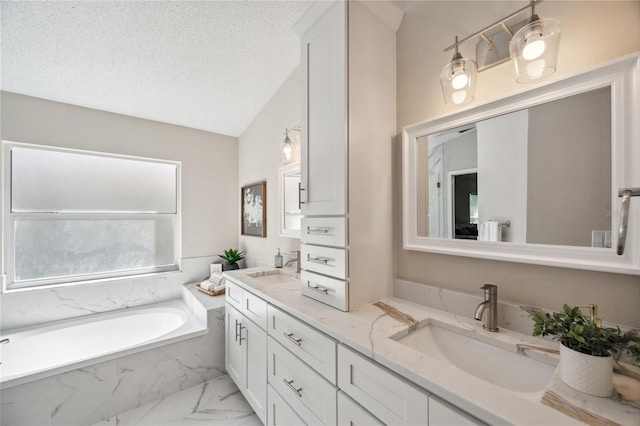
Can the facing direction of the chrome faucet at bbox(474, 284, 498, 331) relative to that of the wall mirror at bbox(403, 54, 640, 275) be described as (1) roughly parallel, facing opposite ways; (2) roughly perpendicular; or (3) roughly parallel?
roughly parallel

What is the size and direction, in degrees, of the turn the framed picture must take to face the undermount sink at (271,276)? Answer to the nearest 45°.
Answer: approximately 45° to its left

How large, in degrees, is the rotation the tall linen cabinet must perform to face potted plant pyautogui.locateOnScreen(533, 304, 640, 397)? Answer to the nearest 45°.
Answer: approximately 90° to its left

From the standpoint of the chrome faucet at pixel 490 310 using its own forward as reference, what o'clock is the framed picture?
The framed picture is roughly at 2 o'clock from the chrome faucet.

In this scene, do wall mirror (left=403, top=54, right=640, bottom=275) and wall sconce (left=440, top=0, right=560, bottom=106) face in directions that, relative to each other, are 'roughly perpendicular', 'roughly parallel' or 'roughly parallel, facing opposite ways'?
roughly parallel

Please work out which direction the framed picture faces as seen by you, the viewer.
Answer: facing the viewer and to the left of the viewer

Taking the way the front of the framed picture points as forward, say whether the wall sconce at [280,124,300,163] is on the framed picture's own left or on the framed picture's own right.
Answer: on the framed picture's own left

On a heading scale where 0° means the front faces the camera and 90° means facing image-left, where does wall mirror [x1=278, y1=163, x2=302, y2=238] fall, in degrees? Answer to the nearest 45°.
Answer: approximately 45°

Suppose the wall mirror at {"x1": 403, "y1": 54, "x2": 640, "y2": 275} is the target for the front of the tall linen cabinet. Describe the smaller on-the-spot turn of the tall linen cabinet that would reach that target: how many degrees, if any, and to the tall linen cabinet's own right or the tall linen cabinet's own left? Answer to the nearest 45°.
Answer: approximately 90° to the tall linen cabinet's own left

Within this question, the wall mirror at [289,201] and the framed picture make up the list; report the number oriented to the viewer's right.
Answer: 0

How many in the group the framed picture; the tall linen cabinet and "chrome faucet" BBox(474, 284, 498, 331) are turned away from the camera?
0

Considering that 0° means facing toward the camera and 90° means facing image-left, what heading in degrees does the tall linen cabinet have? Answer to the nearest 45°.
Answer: approximately 45°

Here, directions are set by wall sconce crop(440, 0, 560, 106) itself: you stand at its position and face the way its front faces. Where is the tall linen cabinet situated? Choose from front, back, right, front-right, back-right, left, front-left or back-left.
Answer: front-right
